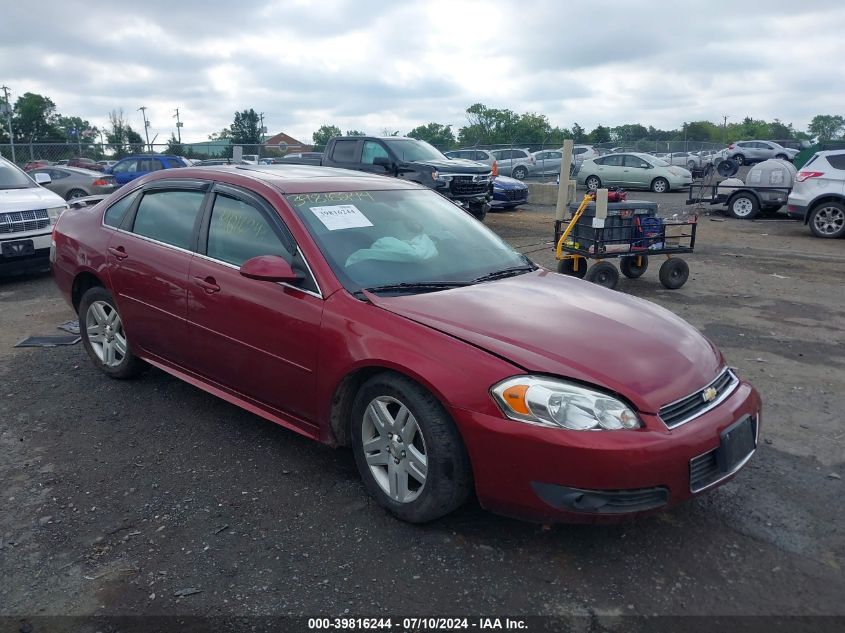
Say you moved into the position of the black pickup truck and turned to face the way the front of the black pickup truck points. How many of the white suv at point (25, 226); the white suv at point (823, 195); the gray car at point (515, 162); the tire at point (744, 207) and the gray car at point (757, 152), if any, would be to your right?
1

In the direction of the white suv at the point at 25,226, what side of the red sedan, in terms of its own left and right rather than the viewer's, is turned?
back

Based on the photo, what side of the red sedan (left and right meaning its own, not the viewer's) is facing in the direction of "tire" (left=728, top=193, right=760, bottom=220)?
left

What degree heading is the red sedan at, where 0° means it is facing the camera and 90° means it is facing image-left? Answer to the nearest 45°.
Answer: approximately 315°

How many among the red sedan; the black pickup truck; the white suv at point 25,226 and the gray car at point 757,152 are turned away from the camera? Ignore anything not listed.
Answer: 0

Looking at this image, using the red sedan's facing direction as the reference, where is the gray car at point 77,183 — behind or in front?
behind

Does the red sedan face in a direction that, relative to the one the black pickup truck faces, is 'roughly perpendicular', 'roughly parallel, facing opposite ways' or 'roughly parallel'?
roughly parallel

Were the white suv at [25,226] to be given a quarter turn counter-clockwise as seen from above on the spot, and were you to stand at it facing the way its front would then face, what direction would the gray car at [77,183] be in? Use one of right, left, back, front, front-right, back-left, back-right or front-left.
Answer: front-left

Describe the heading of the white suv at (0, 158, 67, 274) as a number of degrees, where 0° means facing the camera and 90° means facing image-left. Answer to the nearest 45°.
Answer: approximately 315°

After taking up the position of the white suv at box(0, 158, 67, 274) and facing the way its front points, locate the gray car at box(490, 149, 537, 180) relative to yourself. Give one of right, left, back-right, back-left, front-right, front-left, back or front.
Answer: left
